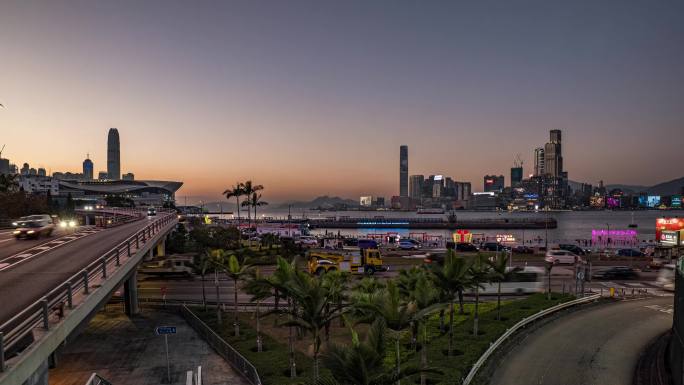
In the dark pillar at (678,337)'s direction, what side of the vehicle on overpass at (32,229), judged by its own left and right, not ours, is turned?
left

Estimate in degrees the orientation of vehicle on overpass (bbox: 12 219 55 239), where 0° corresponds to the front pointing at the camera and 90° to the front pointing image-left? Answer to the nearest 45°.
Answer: approximately 45°

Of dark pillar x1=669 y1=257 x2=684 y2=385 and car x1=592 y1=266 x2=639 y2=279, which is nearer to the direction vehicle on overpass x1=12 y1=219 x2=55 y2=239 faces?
the dark pillar

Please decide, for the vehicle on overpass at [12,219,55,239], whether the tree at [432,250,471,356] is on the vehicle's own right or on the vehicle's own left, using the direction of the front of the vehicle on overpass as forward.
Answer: on the vehicle's own left
